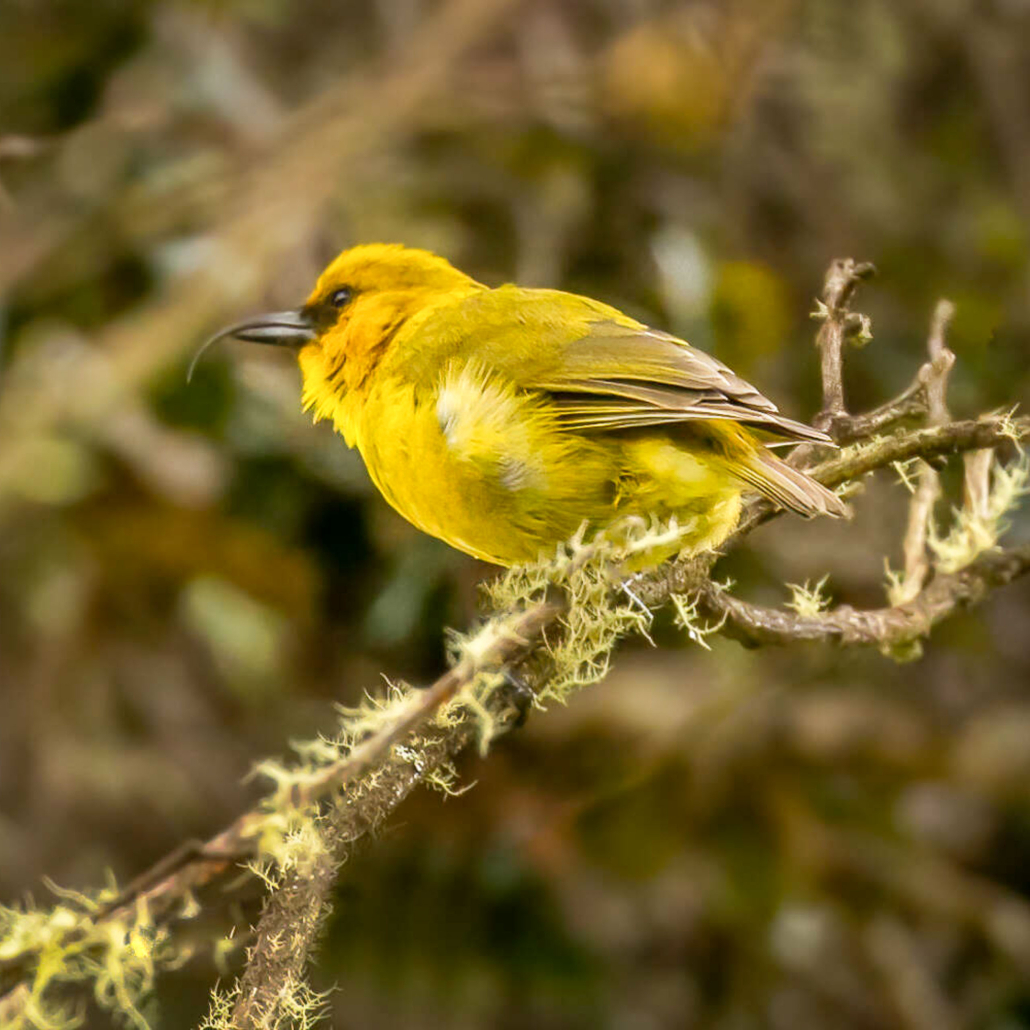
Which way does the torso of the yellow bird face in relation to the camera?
to the viewer's left
